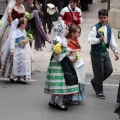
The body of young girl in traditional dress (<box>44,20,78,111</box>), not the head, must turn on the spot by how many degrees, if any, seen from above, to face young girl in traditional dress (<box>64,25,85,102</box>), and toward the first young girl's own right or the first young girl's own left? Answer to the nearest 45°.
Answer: approximately 45° to the first young girl's own left

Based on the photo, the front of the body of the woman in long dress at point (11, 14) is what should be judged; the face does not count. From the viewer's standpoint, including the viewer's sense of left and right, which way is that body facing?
facing the viewer and to the right of the viewer

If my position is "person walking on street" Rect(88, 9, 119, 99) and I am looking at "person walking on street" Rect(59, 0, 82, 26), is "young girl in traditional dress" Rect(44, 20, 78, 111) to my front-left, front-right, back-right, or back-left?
back-left

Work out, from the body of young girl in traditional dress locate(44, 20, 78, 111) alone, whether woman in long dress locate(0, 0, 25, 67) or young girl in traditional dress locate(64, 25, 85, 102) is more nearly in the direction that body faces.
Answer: the young girl in traditional dress

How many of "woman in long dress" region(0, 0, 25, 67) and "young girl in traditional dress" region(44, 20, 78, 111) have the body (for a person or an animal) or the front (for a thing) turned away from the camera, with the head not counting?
0

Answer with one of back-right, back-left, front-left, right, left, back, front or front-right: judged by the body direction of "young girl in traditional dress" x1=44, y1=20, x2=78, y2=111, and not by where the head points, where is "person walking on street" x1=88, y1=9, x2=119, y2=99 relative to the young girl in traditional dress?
front-left
